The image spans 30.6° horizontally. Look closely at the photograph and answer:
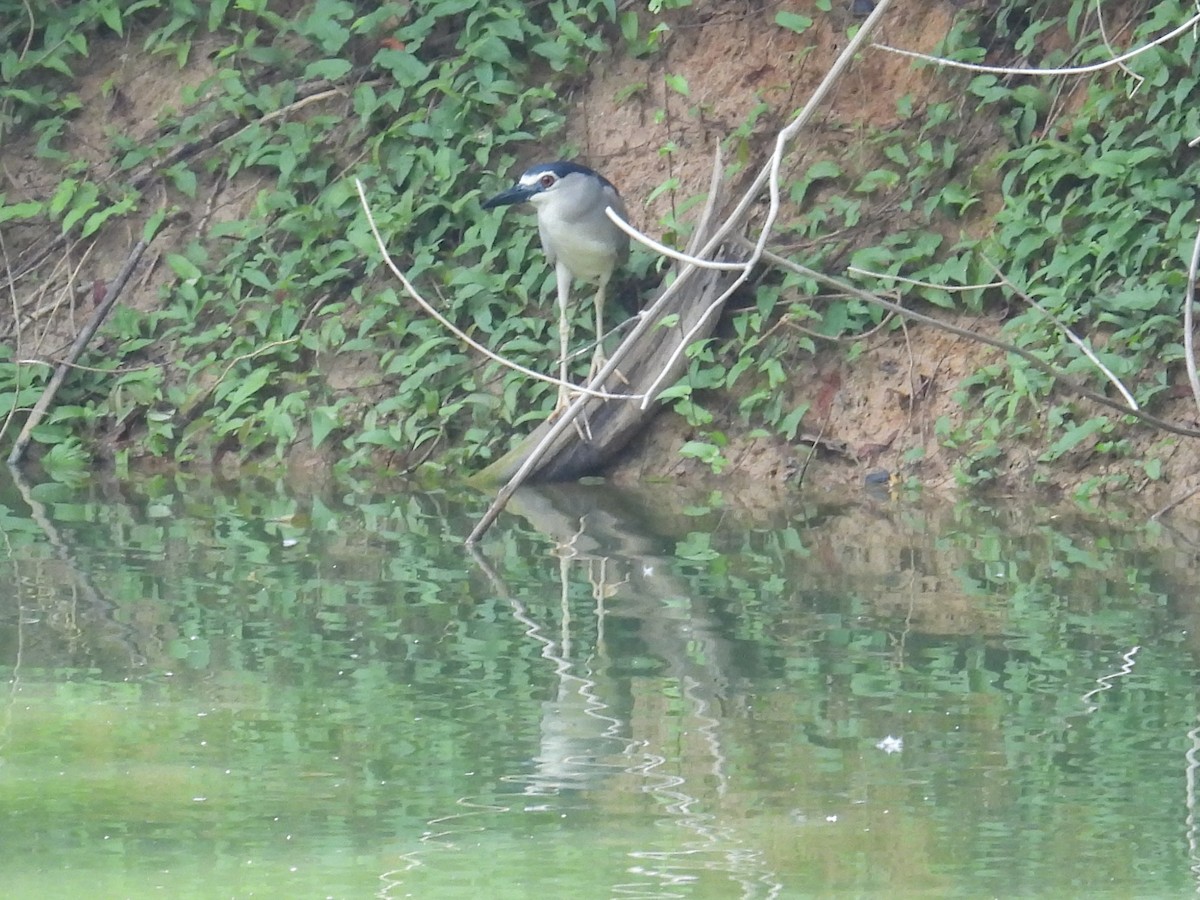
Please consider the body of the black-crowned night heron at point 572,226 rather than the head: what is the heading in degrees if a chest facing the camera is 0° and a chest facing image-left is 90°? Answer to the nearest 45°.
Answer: approximately 45°

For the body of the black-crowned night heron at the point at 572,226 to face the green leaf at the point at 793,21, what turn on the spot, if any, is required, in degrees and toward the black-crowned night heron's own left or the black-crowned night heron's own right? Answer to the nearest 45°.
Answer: approximately 180°

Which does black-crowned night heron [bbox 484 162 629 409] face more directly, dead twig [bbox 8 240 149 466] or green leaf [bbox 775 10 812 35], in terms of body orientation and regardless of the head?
the dead twig

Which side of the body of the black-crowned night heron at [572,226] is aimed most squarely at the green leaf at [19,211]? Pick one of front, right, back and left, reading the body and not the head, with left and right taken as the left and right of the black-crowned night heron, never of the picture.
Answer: right

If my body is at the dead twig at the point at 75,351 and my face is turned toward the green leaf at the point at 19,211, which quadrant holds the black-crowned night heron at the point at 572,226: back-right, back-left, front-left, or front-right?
back-right

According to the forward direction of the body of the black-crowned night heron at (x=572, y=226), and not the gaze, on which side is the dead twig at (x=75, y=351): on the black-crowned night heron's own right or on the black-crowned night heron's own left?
on the black-crowned night heron's own right
